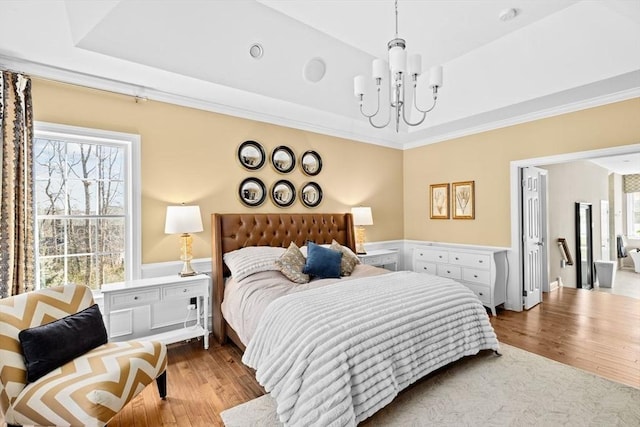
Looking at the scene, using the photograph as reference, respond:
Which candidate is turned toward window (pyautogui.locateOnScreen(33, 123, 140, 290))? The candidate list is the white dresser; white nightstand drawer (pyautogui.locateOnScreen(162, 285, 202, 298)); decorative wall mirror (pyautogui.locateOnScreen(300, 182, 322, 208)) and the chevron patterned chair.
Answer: the white dresser

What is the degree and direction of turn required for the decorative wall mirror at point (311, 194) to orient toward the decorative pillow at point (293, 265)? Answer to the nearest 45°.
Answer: approximately 45° to its right

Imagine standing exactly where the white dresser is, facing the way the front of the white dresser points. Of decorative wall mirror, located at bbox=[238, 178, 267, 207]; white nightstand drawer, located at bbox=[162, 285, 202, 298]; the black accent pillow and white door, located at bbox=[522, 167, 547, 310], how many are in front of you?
3

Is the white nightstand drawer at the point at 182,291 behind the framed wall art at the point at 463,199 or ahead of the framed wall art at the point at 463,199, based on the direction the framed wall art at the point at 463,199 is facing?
ahead

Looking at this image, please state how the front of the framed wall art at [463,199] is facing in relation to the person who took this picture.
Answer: facing the viewer and to the left of the viewer

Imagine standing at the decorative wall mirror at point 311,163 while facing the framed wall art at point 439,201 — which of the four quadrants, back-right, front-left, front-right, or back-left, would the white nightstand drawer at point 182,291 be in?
back-right

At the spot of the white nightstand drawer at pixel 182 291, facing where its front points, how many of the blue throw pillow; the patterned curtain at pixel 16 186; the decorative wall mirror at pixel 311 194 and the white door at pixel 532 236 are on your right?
1

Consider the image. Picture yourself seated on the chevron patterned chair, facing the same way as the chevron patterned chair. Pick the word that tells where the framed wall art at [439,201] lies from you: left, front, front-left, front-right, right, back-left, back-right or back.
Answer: front-left

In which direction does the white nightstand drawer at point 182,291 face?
toward the camera

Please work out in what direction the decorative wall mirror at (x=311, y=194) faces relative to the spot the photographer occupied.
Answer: facing the viewer and to the right of the viewer

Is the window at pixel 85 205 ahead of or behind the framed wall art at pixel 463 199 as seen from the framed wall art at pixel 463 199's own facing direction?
ahead

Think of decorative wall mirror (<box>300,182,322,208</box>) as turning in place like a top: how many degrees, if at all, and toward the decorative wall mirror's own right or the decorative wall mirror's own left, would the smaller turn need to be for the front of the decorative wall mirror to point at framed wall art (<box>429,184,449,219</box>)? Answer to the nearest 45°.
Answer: approximately 45° to the decorative wall mirror's own left

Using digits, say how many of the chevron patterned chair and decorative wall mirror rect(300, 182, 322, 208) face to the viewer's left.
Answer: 0

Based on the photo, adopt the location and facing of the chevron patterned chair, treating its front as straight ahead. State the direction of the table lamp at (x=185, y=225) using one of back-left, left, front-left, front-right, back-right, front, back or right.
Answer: left

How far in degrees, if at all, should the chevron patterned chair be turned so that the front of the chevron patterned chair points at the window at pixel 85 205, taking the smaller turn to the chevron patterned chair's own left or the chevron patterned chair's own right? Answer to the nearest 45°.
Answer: approximately 135° to the chevron patterned chair's own left
